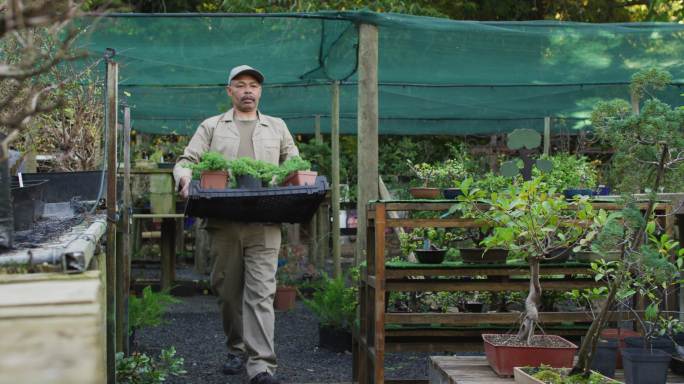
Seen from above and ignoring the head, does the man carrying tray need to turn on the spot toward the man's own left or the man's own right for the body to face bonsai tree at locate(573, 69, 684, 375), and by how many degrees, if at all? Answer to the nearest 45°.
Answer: approximately 45° to the man's own left

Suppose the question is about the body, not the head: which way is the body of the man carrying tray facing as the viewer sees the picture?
toward the camera

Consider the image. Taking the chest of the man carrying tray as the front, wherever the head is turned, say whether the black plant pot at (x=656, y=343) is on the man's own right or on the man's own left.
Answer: on the man's own left

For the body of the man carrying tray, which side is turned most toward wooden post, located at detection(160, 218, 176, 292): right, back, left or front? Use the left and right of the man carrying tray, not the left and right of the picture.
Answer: back

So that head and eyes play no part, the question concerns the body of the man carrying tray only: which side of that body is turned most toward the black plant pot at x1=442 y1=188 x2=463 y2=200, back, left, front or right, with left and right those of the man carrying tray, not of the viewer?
left

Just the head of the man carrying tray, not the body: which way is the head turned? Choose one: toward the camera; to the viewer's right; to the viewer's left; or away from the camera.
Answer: toward the camera

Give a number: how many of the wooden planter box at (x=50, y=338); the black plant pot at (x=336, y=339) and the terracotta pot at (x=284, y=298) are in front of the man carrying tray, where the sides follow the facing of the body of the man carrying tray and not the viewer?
1
